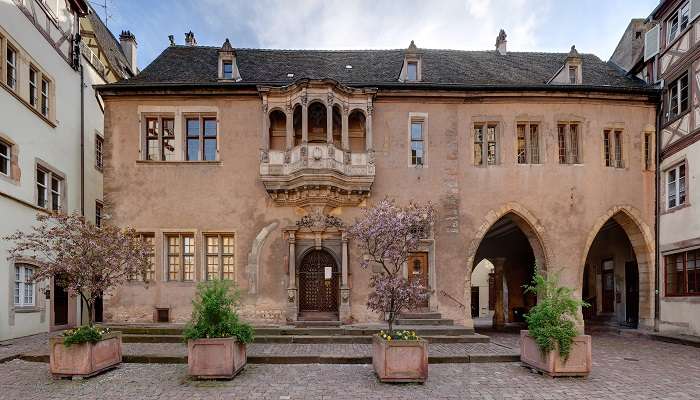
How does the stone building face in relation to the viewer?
toward the camera

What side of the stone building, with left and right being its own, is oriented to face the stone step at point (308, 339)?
front

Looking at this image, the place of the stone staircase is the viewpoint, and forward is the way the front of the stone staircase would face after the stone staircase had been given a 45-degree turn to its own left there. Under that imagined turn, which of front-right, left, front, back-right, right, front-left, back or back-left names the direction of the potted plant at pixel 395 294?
front-right

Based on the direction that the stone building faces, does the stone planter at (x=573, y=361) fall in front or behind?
in front

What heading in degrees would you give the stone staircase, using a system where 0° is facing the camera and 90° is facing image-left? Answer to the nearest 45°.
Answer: approximately 0°

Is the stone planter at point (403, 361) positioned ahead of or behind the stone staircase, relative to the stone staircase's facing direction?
ahead
